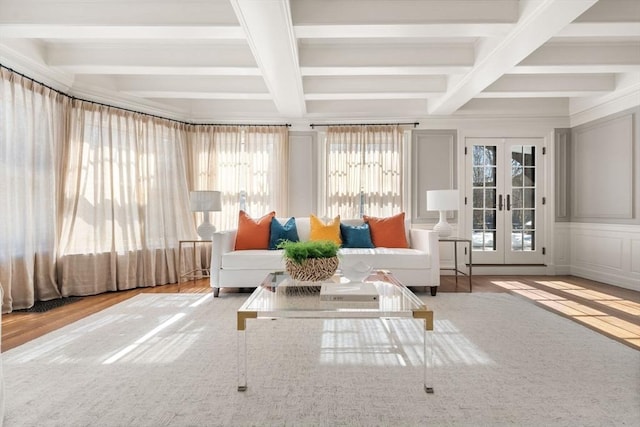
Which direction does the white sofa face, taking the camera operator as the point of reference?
facing the viewer

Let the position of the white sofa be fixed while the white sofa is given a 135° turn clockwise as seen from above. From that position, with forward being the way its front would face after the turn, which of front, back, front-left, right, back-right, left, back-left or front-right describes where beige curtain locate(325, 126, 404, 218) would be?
right

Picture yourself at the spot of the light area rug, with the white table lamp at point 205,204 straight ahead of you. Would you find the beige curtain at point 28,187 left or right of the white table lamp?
left

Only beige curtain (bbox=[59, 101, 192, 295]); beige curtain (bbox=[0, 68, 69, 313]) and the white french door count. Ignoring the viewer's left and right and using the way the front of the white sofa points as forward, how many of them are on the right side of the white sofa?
2

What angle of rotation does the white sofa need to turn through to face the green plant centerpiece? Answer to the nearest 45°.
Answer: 0° — it already faces it

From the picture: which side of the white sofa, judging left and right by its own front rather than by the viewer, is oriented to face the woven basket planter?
front

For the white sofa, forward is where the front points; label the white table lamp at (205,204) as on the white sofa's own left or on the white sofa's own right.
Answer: on the white sofa's own right

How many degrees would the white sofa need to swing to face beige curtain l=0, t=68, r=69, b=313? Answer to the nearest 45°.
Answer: approximately 90° to its right

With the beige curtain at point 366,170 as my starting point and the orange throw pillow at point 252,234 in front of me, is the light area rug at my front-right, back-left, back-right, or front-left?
front-left

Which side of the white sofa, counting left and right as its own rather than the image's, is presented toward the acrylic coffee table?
front

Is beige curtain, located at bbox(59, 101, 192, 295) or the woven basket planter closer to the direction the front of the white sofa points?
the woven basket planter

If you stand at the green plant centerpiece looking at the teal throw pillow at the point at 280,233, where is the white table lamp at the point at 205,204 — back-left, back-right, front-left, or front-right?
front-left
